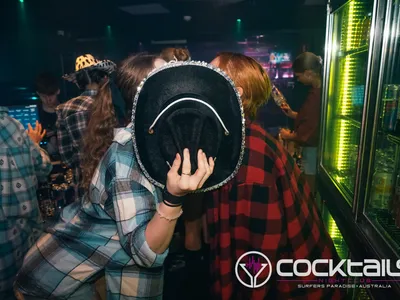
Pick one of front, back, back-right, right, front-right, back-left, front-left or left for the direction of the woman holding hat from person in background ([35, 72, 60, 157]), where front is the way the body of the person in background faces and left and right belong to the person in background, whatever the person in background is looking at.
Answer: front

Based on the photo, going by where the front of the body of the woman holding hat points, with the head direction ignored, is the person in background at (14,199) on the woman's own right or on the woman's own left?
on the woman's own left

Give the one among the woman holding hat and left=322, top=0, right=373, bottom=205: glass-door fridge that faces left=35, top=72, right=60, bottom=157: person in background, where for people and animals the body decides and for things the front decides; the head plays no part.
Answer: the glass-door fridge

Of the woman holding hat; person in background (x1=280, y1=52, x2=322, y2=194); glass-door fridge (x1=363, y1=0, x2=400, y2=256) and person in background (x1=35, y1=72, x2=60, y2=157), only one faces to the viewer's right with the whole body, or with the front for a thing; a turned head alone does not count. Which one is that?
the woman holding hat

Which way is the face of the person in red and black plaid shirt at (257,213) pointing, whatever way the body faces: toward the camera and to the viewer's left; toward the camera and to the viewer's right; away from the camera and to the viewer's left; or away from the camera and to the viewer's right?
away from the camera and to the viewer's left

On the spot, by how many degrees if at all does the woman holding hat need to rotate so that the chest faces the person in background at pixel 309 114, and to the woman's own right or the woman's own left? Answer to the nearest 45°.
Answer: approximately 45° to the woman's own left

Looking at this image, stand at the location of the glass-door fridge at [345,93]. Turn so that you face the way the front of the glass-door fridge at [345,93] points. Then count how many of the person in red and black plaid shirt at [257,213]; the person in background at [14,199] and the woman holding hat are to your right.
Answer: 0

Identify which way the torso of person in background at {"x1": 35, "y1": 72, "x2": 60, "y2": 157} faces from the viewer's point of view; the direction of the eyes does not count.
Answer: toward the camera

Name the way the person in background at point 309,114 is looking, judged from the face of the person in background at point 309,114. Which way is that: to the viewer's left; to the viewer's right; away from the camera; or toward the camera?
to the viewer's left

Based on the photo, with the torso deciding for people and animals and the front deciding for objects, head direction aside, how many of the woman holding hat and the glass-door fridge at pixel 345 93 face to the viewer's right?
1

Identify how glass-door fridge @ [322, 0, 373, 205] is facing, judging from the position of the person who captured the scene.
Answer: facing to the left of the viewer

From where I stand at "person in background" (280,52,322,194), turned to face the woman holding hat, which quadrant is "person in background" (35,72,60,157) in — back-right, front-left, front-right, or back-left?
front-right

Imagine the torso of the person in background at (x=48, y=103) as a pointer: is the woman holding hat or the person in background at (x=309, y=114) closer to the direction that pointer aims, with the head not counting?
the woman holding hat

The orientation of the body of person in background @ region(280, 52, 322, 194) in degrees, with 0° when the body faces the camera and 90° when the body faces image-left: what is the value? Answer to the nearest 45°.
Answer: approximately 90°

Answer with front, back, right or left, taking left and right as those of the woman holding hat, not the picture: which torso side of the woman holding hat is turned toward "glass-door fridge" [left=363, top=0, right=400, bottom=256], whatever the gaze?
front

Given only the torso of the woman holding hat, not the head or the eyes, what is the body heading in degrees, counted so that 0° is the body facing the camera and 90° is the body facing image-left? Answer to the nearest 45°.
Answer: approximately 270°
